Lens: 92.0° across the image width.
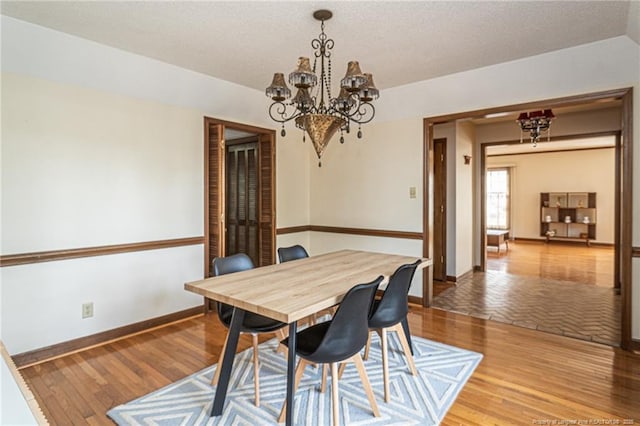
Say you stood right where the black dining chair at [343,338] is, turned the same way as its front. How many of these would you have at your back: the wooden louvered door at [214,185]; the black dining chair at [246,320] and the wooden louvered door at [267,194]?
0

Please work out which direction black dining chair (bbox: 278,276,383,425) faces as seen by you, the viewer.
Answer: facing away from the viewer and to the left of the viewer

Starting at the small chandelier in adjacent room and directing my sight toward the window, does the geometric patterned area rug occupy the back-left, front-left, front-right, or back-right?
back-left

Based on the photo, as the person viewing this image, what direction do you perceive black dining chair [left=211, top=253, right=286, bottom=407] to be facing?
facing the viewer and to the right of the viewer

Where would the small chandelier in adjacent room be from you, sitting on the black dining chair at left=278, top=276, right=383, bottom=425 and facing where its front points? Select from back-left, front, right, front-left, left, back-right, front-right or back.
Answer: right

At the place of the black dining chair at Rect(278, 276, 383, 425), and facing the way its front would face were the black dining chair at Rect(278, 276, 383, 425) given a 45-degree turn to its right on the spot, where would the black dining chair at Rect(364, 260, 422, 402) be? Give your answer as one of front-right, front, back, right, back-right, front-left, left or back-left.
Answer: front-right

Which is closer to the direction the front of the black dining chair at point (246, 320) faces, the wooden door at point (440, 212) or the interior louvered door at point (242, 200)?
the wooden door

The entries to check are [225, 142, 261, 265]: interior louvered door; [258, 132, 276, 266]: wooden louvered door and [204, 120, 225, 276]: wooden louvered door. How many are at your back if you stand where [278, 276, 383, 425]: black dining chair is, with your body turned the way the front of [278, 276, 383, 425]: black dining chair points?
0

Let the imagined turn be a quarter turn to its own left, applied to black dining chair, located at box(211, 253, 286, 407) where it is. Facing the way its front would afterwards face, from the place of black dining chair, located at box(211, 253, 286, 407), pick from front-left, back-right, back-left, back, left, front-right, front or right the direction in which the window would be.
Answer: front

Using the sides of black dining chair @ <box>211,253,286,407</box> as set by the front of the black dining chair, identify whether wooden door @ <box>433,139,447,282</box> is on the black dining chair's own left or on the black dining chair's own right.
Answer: on the black dining chair's own left
